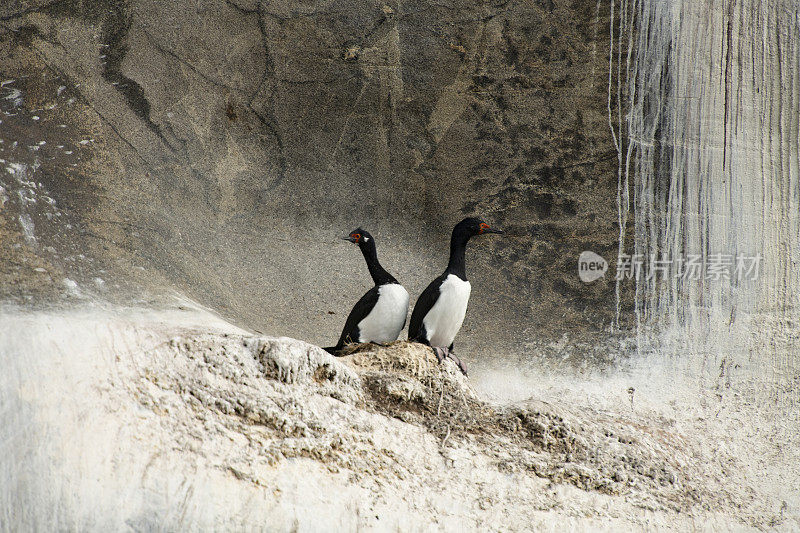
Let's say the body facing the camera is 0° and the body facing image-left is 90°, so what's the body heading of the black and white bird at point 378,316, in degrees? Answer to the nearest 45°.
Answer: approximately 315°

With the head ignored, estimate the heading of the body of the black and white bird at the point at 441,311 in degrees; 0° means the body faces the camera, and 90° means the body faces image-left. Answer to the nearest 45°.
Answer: approximately 315°

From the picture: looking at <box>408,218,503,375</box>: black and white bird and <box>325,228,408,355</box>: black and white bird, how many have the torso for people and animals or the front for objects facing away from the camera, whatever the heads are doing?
0
